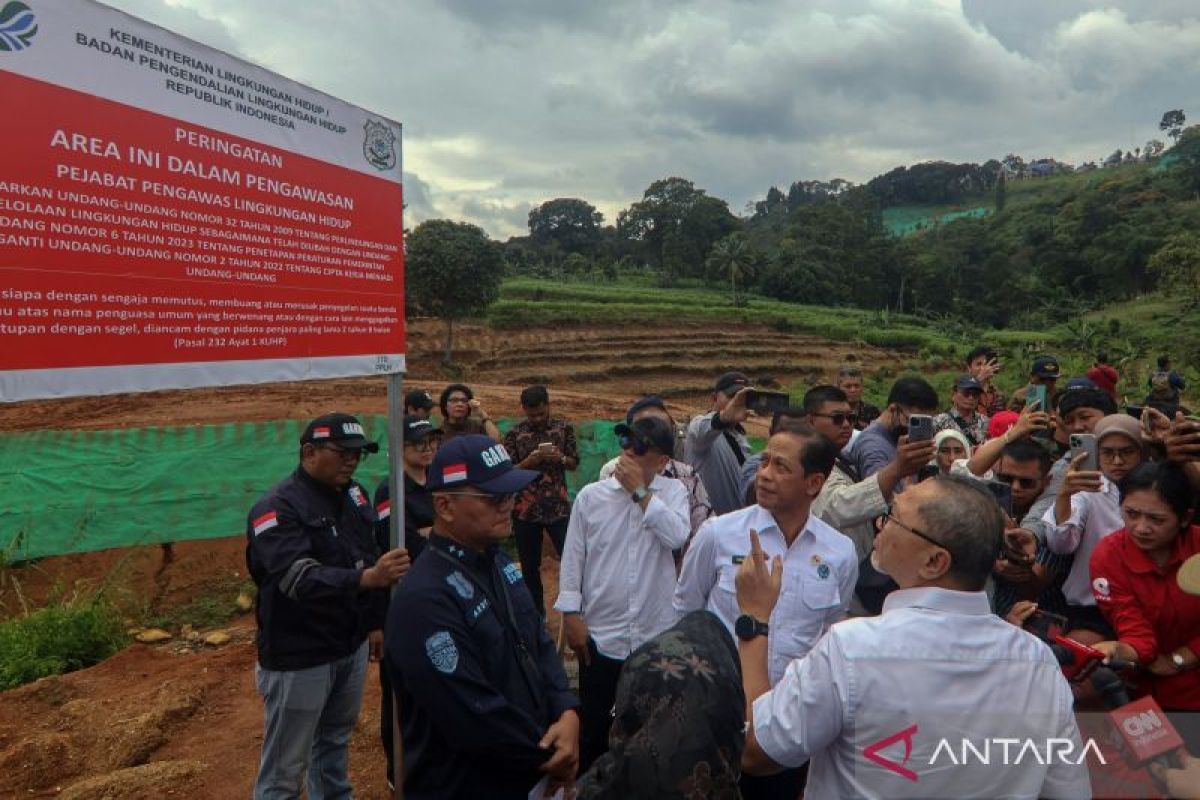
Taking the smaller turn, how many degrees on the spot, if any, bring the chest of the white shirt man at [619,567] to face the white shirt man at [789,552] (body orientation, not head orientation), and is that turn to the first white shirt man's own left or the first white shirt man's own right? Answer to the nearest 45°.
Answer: approximately 45° to the first white shirt man's own left

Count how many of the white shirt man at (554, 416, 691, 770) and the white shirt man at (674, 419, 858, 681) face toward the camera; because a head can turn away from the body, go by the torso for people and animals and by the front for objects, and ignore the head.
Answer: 2

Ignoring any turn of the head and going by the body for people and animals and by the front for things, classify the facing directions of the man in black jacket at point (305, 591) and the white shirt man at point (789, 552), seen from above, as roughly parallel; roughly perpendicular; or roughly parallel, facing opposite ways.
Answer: roughly perpendicular

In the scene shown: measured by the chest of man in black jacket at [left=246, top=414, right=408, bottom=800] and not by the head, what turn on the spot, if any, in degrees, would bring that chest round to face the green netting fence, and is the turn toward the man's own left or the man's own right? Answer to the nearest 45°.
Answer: approximately 135° to the man's own left

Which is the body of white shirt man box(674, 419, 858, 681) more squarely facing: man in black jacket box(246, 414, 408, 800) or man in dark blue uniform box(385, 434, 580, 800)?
the man in dark blue uniform

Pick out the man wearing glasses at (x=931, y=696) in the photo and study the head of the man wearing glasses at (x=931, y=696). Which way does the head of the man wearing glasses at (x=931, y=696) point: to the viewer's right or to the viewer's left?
to the viewer's left

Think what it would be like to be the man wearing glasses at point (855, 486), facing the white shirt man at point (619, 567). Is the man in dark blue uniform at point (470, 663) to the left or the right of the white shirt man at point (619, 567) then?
left

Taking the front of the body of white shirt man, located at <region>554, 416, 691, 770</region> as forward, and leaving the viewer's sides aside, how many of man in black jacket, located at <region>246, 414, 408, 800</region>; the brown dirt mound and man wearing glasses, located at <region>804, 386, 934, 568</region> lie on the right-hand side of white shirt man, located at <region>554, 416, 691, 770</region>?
2

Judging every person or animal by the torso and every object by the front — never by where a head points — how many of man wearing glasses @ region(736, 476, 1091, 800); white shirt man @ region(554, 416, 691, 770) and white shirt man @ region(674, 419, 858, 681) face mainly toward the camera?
2

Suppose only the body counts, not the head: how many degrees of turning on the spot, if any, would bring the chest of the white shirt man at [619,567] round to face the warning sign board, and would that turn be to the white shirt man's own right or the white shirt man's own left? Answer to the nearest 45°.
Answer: approximately 45° to the white shirt man's own right
